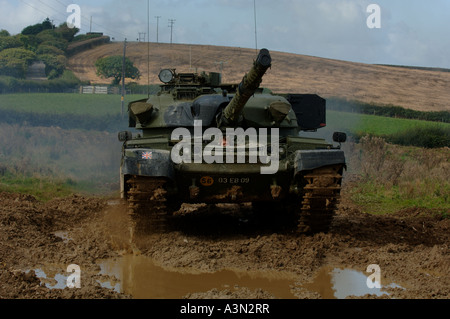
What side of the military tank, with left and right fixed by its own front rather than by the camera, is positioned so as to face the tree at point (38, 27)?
back

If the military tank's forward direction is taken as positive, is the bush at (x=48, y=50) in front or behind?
behind

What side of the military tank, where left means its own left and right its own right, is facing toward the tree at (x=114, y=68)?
back

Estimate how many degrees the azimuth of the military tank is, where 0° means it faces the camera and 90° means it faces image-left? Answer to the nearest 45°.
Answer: approximately 0°

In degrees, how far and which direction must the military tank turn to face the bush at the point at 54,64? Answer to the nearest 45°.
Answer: approximately 180°

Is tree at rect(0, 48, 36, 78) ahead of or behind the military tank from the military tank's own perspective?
behind

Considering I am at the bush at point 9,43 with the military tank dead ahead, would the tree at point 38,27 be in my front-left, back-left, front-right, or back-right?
back-left
